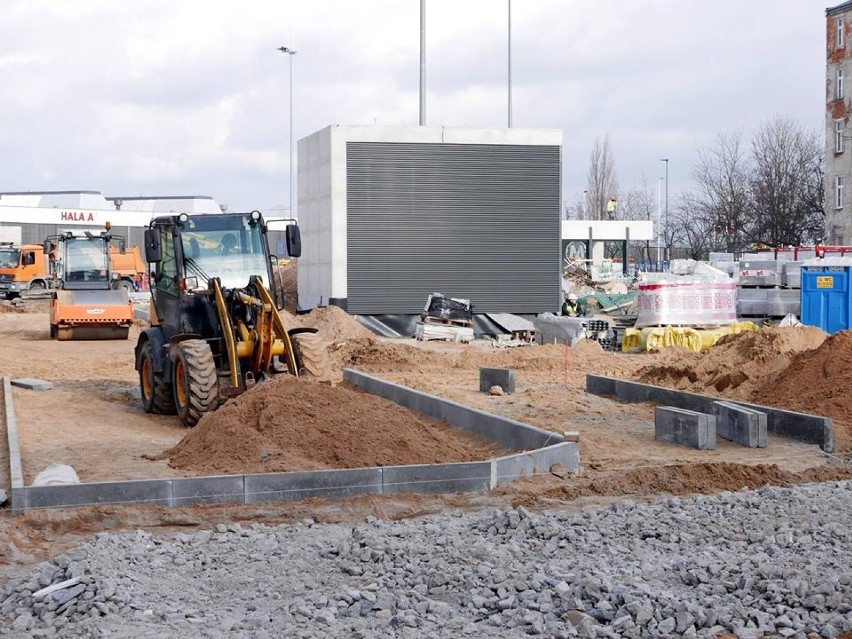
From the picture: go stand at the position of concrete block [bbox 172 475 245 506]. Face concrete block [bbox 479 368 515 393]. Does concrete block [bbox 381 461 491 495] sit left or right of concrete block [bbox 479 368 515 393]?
right

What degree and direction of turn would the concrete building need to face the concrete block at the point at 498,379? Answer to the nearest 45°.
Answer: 0° — it already faces it

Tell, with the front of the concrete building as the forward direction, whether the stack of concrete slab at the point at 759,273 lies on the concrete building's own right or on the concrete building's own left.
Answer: on the concrete building's own left

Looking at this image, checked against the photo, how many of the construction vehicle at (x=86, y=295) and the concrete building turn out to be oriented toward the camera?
2

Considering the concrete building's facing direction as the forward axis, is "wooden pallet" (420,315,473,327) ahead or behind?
ahead

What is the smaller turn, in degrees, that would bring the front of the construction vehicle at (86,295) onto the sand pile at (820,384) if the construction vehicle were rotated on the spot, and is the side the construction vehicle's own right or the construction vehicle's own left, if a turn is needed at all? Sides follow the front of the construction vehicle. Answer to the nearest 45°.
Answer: approximately 45° to the construction vehicle's own left

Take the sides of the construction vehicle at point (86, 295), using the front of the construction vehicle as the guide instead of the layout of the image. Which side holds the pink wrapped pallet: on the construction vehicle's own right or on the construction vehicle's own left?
on the construction vehicle's own left

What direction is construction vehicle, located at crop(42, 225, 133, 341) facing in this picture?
toward the camera

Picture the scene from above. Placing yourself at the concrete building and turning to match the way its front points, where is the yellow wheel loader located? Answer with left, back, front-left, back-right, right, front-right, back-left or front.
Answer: front

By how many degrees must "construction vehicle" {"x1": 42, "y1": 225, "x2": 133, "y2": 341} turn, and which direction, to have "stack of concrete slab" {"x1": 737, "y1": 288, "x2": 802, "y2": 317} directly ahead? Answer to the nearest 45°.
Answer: approximately 90° to its left

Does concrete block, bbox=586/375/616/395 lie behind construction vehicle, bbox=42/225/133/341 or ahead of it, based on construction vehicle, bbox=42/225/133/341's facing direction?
ahead

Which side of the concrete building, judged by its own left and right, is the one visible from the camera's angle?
front

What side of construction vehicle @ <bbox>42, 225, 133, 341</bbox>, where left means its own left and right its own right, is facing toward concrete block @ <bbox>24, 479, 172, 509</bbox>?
front
